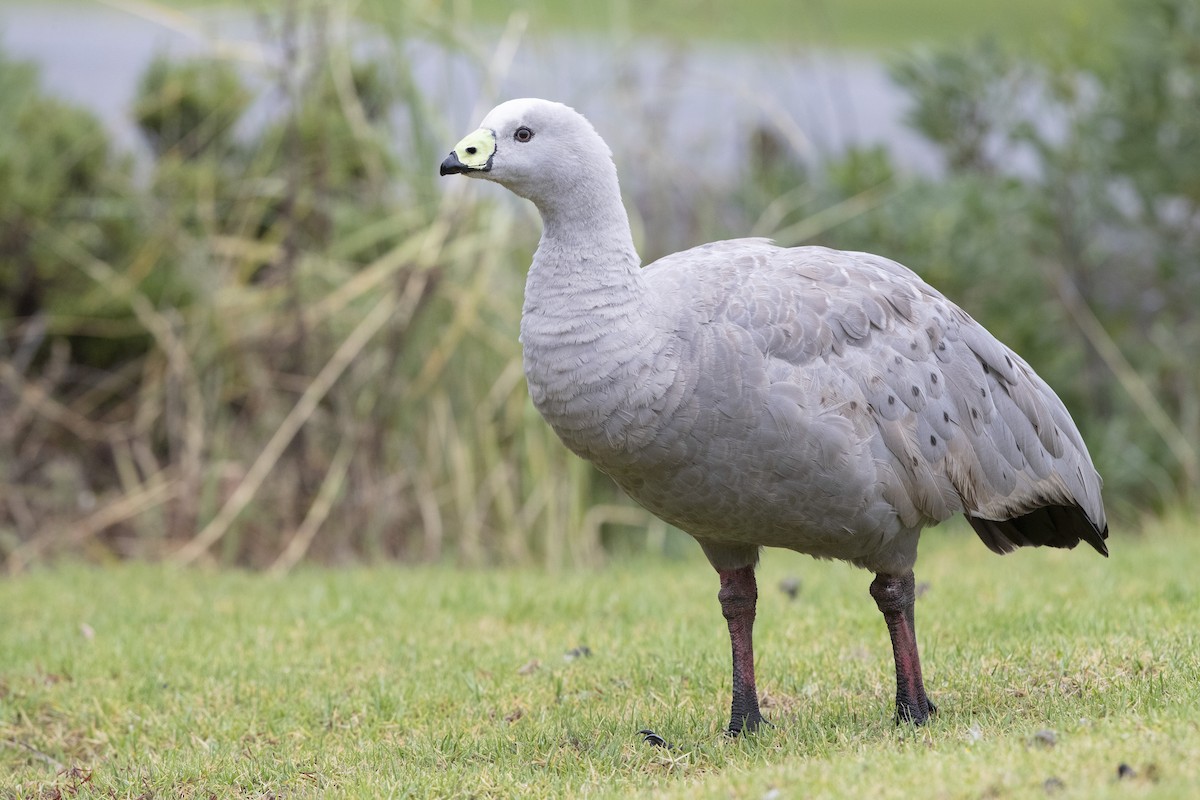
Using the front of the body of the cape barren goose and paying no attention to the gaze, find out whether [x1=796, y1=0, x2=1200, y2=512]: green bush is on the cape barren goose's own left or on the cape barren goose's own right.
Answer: on the cape barren goose's own right

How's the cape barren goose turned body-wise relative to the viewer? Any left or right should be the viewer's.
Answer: facing to the left of the viewer
